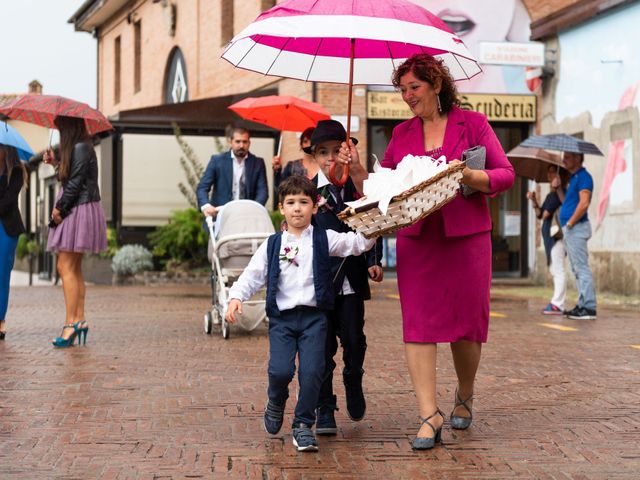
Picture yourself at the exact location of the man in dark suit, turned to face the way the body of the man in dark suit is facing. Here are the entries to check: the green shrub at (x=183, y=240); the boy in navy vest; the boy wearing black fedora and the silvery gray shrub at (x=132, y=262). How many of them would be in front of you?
2

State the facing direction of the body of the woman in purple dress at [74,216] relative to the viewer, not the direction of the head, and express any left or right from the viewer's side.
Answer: facing to the left of the viewer

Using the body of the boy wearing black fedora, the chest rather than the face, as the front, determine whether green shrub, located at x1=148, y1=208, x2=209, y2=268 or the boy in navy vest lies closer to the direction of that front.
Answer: the boy in navy vest

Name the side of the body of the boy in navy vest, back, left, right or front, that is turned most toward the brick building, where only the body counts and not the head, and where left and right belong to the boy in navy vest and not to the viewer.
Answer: back
